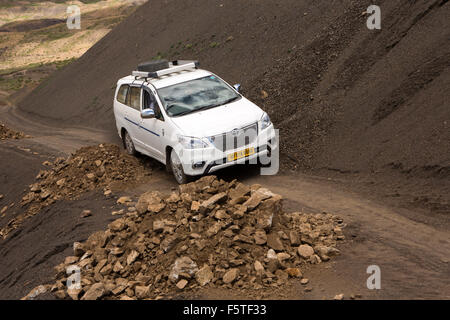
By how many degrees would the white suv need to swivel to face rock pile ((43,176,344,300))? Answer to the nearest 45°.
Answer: approximately 45° to its right

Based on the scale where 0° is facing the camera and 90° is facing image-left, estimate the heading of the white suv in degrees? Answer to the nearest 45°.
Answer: approximately 315°
